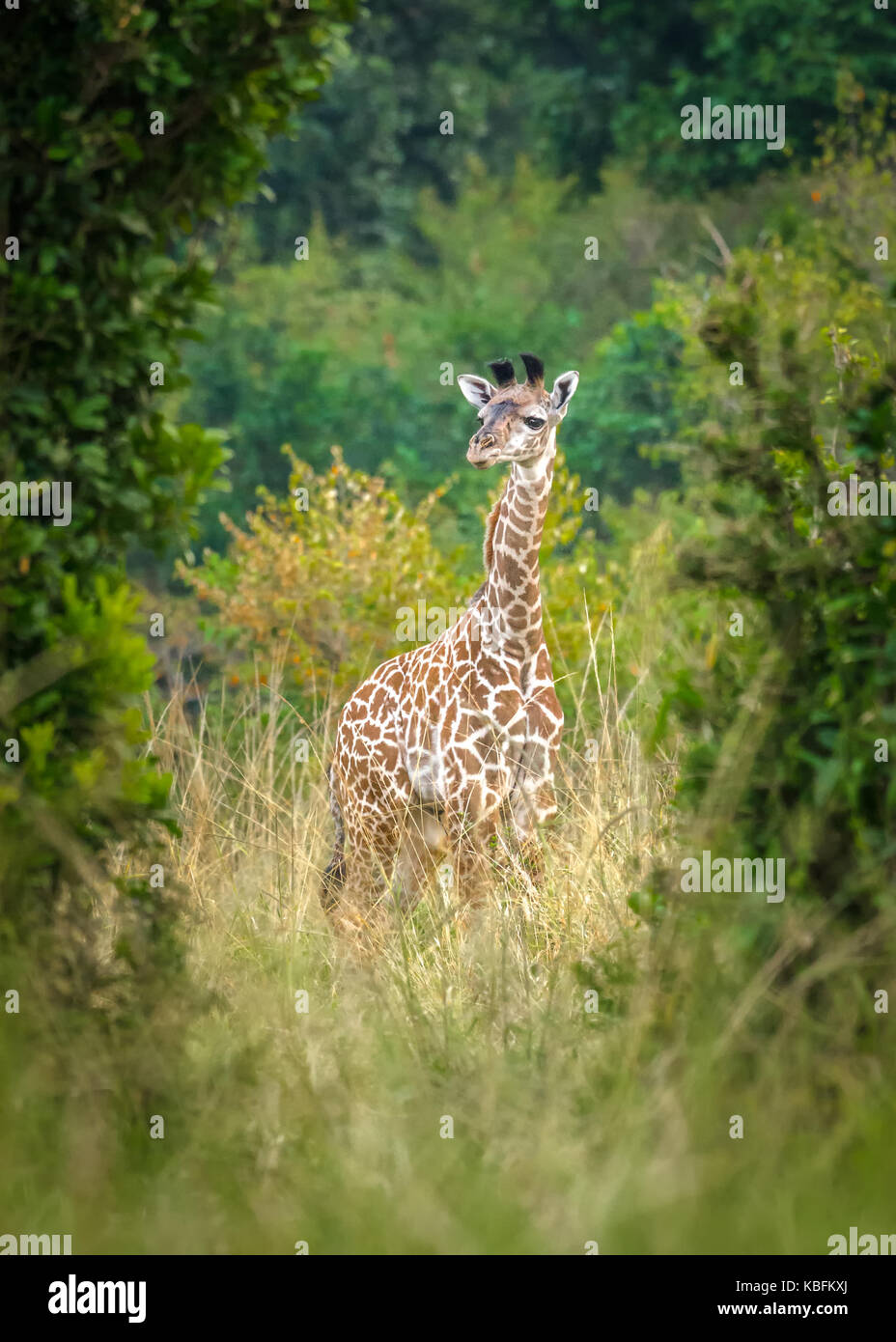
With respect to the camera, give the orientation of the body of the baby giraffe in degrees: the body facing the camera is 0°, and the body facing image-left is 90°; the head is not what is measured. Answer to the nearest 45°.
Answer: approximately 315°
